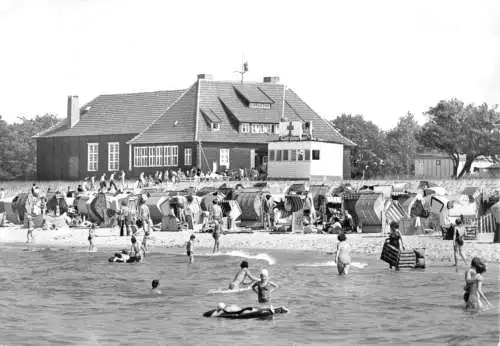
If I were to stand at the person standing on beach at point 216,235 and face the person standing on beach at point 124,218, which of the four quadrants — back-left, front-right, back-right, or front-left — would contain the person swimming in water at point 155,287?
back-left

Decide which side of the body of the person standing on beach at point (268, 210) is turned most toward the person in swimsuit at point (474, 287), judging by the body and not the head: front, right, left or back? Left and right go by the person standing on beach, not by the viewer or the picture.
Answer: front

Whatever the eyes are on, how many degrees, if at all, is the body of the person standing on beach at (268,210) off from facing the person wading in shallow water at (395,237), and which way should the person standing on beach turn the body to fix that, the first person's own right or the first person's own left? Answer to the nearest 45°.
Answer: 0° — they already face them

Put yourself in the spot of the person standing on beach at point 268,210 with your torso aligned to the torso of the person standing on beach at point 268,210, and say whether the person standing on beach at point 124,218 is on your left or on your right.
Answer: on your right

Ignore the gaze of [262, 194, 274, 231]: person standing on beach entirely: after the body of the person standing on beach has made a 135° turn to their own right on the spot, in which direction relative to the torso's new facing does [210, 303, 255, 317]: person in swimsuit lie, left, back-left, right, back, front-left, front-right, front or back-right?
back-left

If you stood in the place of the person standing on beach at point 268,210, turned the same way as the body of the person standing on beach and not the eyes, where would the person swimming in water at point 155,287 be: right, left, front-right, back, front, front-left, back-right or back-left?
front

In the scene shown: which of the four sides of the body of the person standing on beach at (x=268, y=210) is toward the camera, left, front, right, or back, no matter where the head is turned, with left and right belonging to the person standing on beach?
front

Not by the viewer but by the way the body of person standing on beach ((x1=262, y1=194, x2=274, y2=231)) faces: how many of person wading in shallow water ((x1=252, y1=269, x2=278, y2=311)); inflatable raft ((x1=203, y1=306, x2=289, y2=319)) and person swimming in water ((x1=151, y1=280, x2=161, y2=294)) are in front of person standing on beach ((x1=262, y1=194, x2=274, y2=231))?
3

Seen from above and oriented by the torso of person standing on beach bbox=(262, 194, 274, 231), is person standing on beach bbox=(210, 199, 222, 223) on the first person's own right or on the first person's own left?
on the first person's own right

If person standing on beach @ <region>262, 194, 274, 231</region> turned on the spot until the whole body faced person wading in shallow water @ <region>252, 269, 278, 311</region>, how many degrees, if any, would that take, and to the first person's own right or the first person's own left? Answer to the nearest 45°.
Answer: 0° — they already face them
